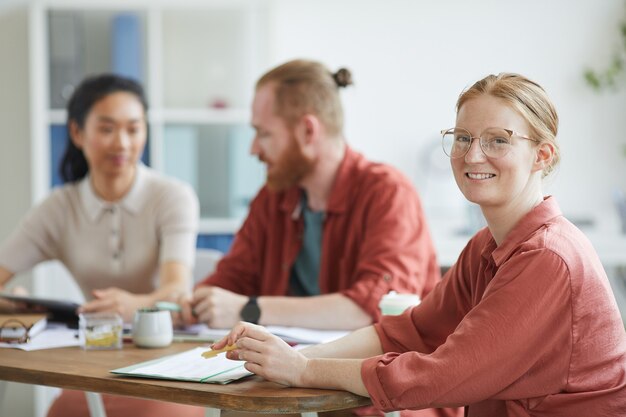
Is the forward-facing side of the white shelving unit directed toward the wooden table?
yes

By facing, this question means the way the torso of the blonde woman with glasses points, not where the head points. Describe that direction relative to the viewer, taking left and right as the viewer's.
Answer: facing to the left of the viewer

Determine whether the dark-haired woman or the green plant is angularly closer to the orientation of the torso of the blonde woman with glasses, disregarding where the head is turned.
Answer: the dark-haired woman

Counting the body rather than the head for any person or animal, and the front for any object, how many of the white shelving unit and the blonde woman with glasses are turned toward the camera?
1

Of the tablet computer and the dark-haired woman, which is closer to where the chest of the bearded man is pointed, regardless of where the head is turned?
the tablet computer

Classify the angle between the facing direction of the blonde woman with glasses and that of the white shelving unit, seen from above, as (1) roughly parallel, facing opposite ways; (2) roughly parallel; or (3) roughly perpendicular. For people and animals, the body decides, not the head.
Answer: roughly perpendicular

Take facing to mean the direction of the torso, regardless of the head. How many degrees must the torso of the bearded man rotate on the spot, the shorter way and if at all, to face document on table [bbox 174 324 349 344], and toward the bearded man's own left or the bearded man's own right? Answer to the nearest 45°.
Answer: approximately 45° to the bearded man's own left

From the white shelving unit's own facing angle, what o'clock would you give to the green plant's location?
The green plant is roughly at 9 o'clock from the white shelving unit.

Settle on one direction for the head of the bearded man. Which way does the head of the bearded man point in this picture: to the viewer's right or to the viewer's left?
to the viewer's left

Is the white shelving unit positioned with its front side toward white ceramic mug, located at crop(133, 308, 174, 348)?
yes

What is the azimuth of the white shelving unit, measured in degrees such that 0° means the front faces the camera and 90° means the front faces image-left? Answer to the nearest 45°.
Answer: approximately 0°
